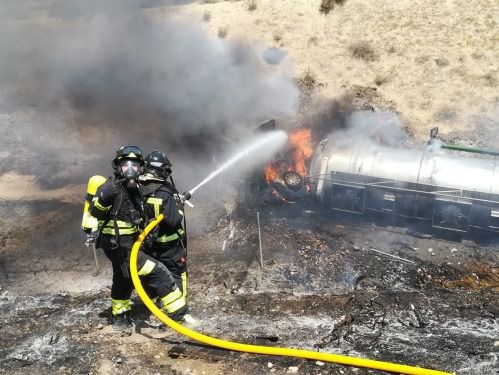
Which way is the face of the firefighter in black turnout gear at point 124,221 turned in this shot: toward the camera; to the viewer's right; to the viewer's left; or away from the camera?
toward the camera

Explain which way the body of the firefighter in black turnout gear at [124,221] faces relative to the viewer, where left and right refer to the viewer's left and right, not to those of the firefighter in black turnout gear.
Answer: facing the viewer and to the right of the viewer

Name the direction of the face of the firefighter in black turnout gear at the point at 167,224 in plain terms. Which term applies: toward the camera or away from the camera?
away from the camera
